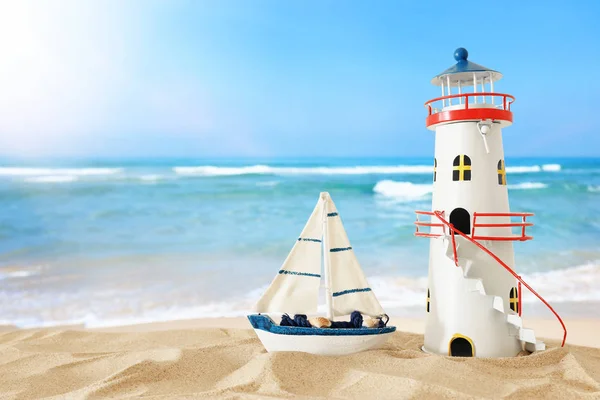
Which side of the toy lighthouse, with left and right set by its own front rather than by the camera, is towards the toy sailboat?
right

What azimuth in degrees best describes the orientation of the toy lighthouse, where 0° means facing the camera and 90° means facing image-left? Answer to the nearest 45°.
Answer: approximately 0°

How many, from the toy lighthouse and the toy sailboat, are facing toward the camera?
1

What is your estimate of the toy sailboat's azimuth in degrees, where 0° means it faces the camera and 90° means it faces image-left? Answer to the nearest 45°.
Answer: approximately 90°

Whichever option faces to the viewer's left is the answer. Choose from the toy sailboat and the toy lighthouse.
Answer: the toy sailboat

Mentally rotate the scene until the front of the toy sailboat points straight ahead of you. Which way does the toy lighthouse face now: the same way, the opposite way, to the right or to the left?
to the left

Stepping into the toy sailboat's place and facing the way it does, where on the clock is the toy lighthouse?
The toy lighthouse is roughly at 6 o'clock from the toy sailboat.
